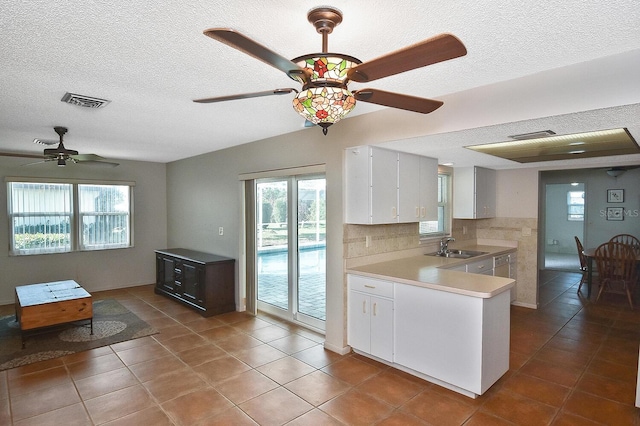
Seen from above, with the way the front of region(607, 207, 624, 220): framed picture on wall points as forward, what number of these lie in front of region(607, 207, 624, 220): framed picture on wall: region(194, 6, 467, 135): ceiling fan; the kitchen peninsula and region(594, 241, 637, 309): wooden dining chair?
3

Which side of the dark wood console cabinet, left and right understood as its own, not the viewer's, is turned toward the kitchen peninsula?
left

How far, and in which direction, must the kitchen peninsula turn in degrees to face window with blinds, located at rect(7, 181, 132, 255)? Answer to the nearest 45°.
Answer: approximately 45° to its right

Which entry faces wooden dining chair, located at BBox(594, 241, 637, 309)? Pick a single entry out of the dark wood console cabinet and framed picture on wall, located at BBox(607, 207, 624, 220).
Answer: the framed picture on wall

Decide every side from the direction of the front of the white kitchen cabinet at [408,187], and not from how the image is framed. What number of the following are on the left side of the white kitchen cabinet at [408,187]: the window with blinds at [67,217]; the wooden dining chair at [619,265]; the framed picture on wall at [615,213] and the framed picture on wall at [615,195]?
3

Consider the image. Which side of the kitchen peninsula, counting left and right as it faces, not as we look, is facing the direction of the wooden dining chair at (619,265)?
back

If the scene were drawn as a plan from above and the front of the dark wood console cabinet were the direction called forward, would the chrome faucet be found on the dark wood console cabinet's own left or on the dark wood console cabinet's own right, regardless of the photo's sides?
on the dark wood console cabinet's own left

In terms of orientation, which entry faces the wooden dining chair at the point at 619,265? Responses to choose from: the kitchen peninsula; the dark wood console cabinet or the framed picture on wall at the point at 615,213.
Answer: the framed picture on wall

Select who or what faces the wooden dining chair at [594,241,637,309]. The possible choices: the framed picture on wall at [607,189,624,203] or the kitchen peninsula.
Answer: the framed picture on wall

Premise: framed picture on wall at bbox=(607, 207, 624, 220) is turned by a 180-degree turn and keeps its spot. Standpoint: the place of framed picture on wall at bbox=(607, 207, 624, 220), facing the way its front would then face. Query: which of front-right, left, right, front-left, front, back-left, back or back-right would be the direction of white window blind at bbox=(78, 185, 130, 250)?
back-left

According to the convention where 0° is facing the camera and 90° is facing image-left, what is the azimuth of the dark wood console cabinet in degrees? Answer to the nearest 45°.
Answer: approximately 45°

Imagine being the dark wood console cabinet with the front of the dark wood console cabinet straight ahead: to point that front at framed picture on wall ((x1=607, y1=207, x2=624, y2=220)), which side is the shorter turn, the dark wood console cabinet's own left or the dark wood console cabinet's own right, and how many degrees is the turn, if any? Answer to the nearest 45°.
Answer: approximately 135° to the dark wood console cabinet's own left

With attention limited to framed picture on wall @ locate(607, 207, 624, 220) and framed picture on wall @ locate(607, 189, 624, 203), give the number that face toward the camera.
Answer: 2

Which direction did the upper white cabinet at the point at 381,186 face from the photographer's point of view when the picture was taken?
facing the viewer and to the right of the viewer

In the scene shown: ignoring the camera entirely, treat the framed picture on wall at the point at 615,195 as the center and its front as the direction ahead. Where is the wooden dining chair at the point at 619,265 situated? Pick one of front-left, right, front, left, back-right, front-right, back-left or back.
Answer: front

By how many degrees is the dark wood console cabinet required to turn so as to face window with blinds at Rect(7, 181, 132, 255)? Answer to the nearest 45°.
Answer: approximately 90° to its right

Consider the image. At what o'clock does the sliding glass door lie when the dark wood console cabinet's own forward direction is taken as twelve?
The sliding glass door is roughly at 9 o'clock from the dark wood console cabinet.

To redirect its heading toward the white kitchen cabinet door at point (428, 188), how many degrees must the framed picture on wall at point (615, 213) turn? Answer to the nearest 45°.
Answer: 0° — it already faces it
